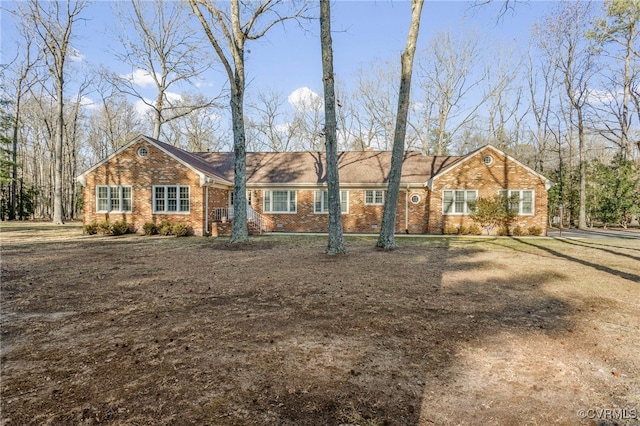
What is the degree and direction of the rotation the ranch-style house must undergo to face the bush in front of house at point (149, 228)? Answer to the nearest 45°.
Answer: approximately 90° to its right

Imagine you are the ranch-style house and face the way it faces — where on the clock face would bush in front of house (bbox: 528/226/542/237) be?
The bush in front of house is roughly at 9 o'clock from the ranch-style house.

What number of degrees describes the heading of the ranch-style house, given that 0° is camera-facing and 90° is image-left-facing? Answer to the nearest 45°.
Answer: approximately 0°
